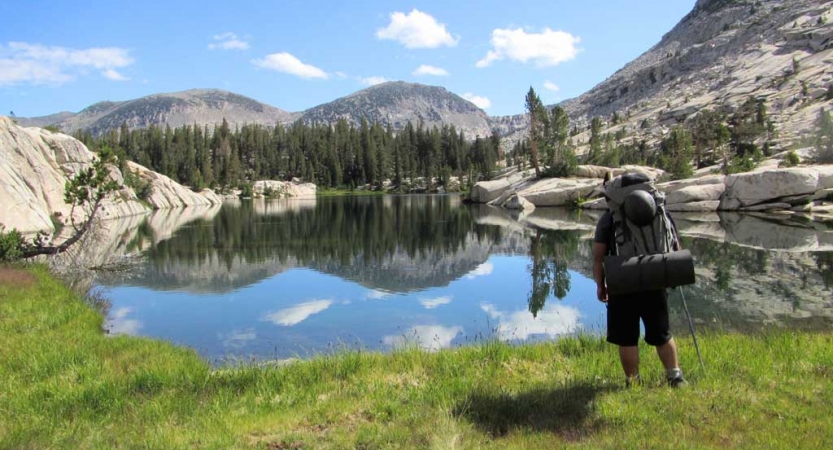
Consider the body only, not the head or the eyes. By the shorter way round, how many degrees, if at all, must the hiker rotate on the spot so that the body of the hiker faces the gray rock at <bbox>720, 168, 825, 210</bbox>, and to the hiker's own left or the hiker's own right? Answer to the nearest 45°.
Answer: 0° — they already face it

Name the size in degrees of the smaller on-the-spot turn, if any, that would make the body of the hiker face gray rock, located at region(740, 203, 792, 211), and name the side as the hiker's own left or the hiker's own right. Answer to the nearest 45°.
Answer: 0° — they already face it

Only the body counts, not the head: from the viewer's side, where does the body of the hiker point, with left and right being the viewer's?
facing away from the viewer
